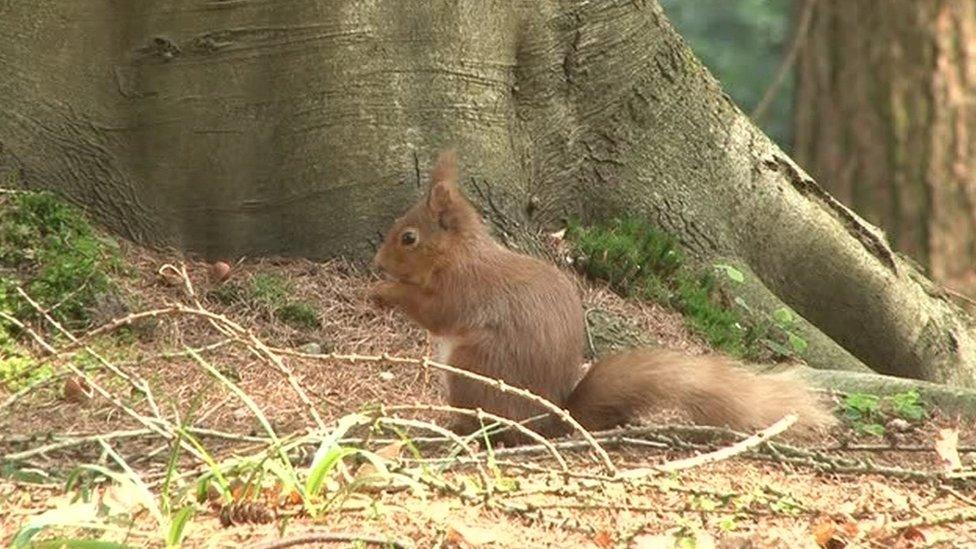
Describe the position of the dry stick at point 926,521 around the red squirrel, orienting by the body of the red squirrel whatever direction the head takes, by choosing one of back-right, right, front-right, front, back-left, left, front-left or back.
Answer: back-left

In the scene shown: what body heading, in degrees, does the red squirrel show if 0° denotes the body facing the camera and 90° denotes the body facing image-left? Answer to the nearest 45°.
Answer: approximately 90°

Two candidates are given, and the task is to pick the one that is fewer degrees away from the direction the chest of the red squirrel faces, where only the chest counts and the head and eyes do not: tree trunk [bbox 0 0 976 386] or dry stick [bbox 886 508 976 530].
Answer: the tree trunk

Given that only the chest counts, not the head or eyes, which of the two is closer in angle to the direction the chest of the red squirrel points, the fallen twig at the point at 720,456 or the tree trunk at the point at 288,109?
the tree trunk

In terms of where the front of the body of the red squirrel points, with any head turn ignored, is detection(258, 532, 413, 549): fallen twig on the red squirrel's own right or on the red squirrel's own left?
on the red squirrel's own left

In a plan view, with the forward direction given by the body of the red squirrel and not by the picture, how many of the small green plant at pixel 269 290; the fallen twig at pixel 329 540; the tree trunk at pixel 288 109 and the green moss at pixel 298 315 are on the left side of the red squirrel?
1

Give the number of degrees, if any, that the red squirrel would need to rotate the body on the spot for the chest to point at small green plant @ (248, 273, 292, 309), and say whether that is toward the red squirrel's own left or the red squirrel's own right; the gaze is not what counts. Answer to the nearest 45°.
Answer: approximately 45° to the red squirrel's own right

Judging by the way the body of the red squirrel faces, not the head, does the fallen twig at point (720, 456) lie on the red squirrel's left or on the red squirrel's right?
on the red squirrel's left

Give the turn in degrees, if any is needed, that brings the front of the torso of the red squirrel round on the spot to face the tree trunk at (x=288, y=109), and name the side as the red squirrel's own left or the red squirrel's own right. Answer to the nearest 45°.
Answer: approximately 45° to the red squirrel's own right

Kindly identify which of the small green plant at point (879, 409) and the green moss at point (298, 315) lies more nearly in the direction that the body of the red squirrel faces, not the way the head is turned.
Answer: the green moss
